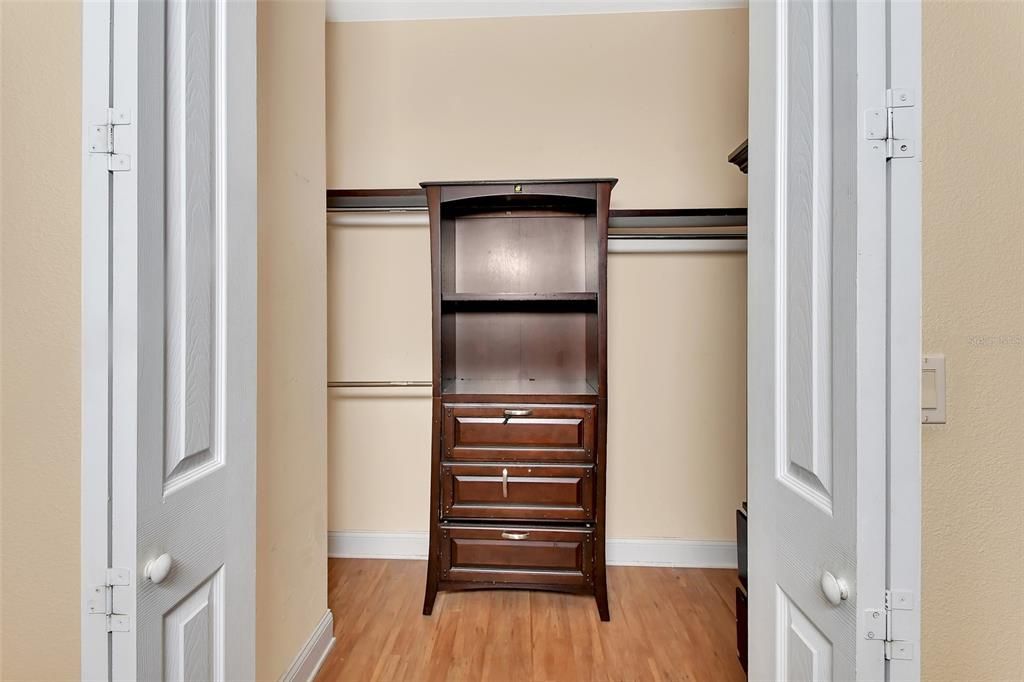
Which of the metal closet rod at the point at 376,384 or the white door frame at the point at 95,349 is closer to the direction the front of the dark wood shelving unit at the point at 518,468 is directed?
the white door frame

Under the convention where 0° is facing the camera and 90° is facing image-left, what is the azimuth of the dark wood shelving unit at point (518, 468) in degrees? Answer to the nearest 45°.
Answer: approximately 0°

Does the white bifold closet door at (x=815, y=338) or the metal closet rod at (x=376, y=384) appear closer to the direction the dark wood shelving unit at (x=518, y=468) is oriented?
the white bifold closet door

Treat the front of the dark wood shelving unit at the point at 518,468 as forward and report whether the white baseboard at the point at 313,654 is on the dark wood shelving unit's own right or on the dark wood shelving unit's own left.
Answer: on the dark wood shelving unit's own right

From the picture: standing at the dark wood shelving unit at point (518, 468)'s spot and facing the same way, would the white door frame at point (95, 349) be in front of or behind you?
in front

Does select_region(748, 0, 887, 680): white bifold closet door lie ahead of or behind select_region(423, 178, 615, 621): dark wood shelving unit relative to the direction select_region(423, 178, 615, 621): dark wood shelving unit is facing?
ahead

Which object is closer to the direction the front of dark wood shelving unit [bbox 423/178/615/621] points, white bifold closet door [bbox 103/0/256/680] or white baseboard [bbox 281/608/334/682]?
the white bifold closet door

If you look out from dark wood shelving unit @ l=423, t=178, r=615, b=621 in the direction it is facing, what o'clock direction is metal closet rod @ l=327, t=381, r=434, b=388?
The metal closet rod is roughly at 4 o'clock from the dark wood shelving unit.

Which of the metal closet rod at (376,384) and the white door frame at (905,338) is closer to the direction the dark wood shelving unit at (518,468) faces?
the white door frame
